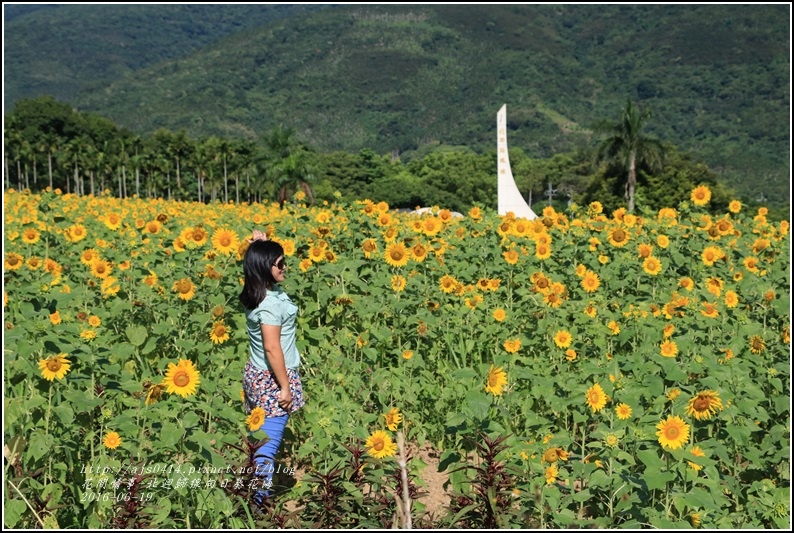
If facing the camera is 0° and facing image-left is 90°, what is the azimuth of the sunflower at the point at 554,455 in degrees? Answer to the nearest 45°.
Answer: approximately 0°

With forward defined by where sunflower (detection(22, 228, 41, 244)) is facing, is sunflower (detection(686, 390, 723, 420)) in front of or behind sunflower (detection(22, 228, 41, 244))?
in front

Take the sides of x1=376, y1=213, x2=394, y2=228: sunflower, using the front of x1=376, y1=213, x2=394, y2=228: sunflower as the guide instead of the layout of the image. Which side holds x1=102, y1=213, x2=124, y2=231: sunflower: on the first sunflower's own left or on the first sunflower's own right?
on the first sunflower's own right

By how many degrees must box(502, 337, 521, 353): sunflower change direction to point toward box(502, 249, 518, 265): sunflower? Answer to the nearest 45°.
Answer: approximately 180°

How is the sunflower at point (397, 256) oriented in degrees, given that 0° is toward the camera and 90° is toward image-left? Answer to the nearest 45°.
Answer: approximately 0°

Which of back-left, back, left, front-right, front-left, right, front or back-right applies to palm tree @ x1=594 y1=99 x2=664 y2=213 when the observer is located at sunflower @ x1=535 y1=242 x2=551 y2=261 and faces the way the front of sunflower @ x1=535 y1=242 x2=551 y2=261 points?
back

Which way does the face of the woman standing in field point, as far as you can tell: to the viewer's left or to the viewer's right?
to the viewer's right
